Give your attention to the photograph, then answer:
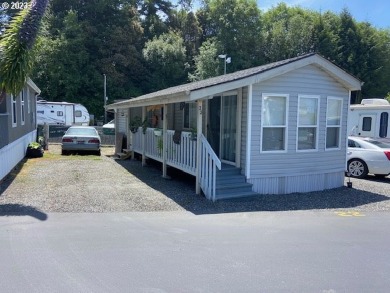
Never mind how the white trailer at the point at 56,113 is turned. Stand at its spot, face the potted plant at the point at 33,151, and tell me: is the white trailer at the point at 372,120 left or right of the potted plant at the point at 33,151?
left

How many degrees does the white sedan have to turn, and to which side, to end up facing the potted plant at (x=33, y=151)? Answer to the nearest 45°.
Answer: approximately 45° to its left

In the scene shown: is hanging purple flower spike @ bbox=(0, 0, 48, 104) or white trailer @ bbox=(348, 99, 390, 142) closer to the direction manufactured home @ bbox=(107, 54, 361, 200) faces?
the hanging purple flower spike

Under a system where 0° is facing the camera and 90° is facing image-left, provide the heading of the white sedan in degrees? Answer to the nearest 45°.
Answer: approximately 135°
